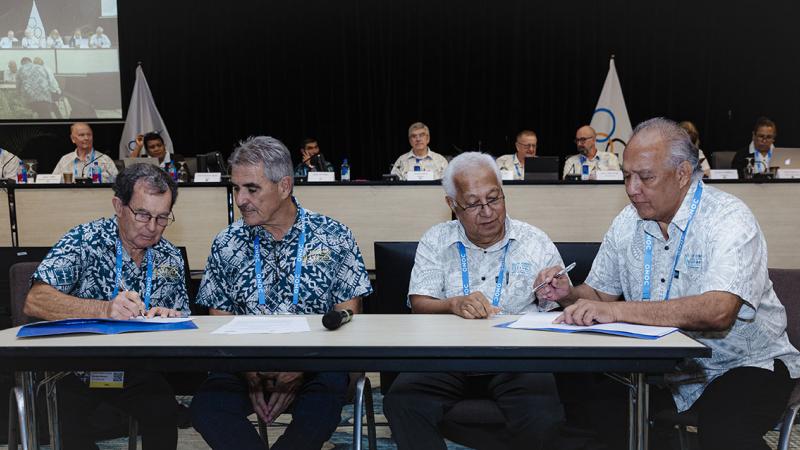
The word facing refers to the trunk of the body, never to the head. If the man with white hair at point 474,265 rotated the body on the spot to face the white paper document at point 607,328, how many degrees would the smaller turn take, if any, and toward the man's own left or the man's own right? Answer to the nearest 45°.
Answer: approximately 45° to the man's own left

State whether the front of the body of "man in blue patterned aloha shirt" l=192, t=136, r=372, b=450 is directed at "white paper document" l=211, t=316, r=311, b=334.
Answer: yes

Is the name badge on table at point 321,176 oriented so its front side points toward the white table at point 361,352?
yes

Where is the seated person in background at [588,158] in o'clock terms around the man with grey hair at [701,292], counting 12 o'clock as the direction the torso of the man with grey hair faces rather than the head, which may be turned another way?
The seated person in background is roughly at 4 o'clock from the man with grey hair.

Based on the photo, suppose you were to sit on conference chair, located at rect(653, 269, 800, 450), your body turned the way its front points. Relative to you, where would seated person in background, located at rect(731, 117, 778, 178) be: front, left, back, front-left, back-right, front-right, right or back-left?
back-right

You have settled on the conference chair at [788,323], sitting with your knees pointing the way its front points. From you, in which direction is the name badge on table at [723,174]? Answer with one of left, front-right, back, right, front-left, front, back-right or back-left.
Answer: back-right

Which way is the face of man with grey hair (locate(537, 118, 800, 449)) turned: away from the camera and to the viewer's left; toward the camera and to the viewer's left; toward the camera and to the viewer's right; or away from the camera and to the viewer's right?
toward the camera and to the viewer's left

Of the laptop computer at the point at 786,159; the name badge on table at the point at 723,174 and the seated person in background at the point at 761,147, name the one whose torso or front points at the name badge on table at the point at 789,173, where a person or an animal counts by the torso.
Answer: the seated person in background

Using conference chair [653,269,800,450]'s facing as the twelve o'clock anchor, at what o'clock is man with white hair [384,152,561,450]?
The man with white hair is roughly at 1 o'clock from the conference chair.

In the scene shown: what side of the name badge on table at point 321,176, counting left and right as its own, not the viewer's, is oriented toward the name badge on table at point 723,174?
left

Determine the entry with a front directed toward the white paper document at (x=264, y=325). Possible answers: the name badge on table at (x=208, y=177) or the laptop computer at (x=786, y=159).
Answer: the name badge on table

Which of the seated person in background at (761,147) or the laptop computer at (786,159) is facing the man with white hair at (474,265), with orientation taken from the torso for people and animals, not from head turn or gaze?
the seated person in background

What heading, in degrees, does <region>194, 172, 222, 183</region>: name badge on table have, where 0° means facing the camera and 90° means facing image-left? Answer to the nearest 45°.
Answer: approximately 0°

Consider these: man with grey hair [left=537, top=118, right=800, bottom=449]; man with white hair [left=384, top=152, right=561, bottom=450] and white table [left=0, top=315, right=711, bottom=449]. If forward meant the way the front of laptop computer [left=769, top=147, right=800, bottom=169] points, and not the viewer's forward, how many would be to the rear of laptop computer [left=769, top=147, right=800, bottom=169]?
3
